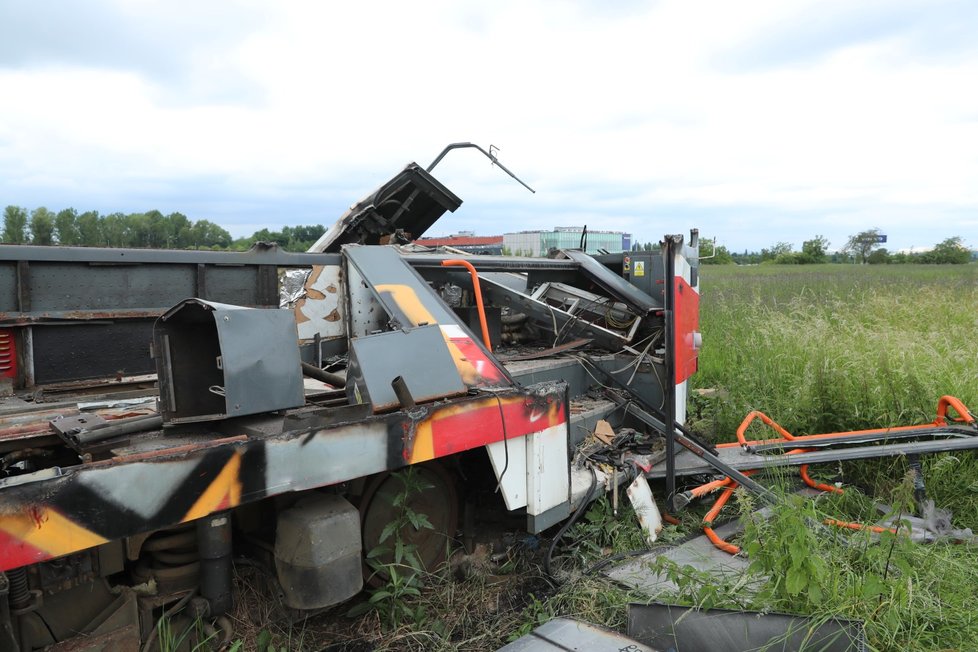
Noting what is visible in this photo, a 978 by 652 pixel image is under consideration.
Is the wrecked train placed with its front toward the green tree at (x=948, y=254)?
yes

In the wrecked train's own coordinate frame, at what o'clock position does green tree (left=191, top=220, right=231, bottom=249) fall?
The green tree is roughly at 10 o'clock from the wrecked train.

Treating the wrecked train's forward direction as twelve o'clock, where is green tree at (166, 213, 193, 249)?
The green tree is roughly at 10 o'clock from the wrecked train.

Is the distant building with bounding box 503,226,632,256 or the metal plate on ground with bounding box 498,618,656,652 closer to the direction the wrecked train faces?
the distant building

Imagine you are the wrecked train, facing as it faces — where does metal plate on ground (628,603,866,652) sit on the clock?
The metal plate on ground is roughly at 2 o'clock from the wrecked train.

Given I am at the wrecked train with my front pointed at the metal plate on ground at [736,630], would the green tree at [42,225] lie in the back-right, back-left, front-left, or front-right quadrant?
back-left

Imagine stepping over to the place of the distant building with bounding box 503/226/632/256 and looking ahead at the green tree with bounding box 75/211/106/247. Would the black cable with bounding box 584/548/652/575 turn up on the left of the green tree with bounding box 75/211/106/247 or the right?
left
